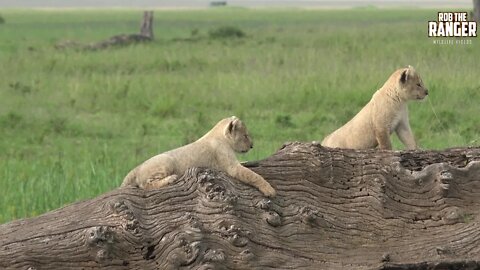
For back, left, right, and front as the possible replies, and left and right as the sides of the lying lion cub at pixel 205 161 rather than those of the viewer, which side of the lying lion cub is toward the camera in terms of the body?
right

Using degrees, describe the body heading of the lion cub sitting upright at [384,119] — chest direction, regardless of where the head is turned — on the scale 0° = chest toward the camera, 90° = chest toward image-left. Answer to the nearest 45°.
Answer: approximately 270°

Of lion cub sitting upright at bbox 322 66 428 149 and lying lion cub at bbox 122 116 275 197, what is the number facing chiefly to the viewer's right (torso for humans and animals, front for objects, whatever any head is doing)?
2

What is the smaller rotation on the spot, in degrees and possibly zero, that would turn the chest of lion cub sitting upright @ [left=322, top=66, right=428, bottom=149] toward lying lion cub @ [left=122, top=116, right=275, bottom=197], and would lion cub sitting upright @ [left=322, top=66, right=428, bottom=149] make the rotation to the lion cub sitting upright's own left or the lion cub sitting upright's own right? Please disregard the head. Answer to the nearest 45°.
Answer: approximately 135° to the lion cub sitting upright's own right

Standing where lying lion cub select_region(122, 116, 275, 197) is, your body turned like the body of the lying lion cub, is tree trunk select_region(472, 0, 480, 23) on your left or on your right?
on your left
